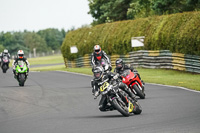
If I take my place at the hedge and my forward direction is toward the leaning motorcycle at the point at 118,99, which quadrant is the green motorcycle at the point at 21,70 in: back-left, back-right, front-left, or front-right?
front-right

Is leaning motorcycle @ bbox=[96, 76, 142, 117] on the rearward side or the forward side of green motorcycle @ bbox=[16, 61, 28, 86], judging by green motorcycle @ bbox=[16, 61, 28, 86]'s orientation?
on the forward side

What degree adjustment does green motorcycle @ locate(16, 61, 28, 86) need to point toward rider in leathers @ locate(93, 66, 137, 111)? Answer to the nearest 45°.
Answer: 0° — it already faces them

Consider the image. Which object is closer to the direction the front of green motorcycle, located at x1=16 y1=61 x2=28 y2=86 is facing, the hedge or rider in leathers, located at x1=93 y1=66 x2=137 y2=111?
the rider in leathers

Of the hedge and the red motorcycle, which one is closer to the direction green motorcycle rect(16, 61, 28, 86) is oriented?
the red motorcycle

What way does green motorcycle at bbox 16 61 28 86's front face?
toward the camera
